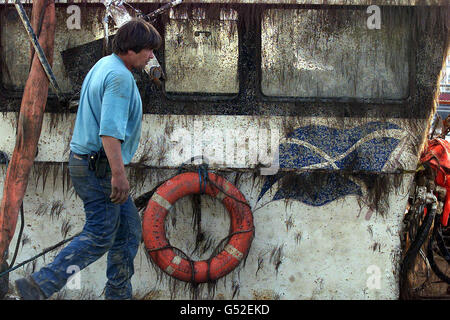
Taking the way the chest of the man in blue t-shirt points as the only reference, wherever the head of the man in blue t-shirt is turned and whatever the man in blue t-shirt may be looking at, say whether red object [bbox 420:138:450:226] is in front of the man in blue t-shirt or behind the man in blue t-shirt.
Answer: in front

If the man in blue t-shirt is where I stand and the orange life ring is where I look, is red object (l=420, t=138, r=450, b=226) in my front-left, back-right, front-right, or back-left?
front-right

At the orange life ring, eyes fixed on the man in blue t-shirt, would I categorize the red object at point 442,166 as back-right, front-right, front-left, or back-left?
back-left

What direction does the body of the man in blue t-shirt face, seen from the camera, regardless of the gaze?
to the viewer's right

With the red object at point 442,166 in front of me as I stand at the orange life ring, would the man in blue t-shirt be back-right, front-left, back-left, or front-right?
back-right

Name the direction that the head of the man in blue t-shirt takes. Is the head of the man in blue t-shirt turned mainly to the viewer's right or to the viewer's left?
to the viewer's right

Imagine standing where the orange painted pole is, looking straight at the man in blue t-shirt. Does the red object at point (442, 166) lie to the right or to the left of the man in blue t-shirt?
left

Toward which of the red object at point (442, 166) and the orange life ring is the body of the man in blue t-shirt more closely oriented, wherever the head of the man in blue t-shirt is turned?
the red object

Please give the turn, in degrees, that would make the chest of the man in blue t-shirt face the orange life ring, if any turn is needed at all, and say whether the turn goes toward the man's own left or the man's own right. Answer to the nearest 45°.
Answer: approximately 45° to the man's own left
